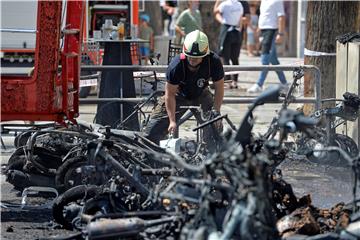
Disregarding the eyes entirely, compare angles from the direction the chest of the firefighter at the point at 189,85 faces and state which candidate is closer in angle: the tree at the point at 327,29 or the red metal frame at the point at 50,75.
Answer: the red metal frame

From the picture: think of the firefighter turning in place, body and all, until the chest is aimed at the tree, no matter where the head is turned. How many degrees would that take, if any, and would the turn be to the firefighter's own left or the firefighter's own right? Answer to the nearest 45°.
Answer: approximately 135° to the firefighter's own left

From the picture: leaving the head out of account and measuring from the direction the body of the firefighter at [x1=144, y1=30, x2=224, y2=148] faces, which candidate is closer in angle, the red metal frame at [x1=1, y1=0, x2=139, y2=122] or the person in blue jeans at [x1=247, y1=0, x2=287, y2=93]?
the red metal frame

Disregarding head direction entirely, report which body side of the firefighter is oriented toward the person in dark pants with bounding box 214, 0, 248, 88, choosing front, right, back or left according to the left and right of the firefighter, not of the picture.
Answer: back

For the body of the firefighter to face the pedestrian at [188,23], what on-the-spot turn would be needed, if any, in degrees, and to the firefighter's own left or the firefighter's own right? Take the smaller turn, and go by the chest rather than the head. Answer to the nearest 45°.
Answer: approximately 180°

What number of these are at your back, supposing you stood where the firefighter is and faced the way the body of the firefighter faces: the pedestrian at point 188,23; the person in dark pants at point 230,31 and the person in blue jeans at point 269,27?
3

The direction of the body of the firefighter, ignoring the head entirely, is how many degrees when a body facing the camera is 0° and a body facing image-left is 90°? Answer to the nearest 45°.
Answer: approximately 0°

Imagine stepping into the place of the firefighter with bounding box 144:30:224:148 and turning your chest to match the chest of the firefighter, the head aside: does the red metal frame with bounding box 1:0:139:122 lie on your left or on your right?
on your right

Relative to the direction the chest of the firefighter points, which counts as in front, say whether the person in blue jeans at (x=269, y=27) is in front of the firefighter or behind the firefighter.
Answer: behind

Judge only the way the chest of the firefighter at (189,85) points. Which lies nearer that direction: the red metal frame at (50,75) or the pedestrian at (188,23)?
the red metal frame
